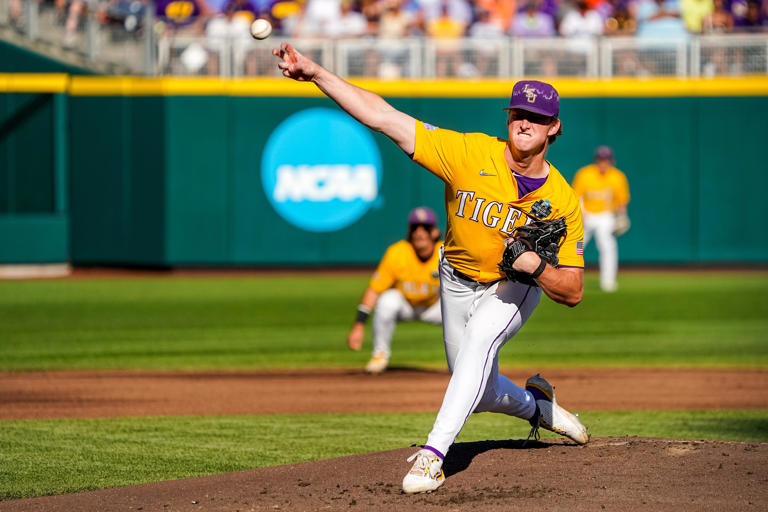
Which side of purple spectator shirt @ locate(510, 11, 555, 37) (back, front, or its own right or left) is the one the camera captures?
front

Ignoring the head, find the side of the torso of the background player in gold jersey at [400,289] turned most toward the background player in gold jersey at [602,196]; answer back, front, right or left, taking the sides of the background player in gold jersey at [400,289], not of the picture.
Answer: back

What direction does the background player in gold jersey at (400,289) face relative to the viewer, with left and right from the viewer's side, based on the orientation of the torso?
facing the viewer

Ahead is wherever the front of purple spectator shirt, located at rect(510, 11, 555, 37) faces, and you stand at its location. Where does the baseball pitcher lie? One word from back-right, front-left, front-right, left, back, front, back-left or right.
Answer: front

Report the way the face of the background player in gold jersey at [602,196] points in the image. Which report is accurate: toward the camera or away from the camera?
toward the camera

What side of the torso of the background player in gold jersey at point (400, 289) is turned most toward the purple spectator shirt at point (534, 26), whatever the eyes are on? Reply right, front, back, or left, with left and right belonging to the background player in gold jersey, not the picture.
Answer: back

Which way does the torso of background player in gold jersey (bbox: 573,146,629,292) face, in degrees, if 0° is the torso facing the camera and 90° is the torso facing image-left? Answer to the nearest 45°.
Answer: approximately 0°

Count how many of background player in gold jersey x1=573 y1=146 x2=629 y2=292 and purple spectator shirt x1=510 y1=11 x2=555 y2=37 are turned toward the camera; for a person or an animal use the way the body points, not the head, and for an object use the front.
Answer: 2

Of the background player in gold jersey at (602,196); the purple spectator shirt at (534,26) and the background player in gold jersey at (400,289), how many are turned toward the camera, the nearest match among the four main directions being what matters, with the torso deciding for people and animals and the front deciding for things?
3

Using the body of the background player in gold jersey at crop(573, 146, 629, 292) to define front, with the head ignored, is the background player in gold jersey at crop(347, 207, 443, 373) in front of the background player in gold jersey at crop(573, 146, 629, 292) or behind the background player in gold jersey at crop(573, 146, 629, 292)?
in front

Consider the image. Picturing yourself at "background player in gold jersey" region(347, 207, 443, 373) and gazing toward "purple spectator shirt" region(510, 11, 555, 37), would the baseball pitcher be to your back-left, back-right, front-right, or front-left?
back-right

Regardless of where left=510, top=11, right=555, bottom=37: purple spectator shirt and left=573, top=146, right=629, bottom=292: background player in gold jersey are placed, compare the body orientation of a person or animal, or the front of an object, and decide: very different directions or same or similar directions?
same or similar directions

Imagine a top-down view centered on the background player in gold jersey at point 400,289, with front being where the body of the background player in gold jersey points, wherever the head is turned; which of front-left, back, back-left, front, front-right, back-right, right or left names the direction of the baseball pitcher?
front

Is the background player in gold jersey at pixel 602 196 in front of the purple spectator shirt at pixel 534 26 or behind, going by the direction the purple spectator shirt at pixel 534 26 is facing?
in front

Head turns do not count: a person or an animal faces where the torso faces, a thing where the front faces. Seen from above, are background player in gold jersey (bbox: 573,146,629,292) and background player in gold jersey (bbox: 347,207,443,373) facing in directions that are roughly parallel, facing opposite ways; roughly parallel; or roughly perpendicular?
roughly parallel

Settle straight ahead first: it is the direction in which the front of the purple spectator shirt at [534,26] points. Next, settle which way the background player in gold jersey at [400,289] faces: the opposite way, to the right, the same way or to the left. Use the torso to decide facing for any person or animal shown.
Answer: the same way

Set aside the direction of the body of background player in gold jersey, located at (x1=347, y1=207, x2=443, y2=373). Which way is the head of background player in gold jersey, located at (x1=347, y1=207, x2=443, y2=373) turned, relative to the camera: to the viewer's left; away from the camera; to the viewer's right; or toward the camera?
toward the camera
